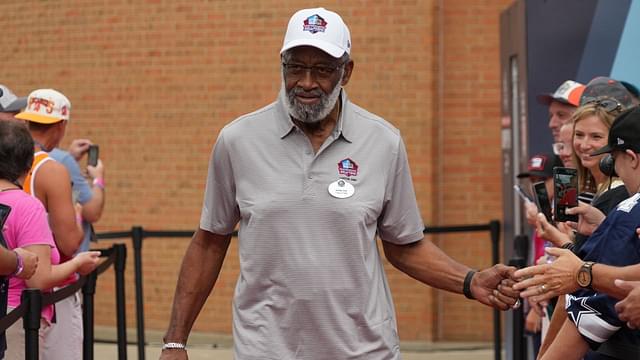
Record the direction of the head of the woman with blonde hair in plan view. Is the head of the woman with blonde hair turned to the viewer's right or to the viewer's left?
to the viewer's left

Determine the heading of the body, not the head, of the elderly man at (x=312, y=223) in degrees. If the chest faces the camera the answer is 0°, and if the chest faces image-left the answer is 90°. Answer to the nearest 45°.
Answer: approximately 0°

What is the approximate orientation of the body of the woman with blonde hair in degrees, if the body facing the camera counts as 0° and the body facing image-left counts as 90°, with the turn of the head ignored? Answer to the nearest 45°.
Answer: approximately 45°

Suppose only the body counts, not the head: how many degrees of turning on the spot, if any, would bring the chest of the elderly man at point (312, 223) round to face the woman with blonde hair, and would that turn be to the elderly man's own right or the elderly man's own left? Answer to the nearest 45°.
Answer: approximately 135° to the elderly man's own left

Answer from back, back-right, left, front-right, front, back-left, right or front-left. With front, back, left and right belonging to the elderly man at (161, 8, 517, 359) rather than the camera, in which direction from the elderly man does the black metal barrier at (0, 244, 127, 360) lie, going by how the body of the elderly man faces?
back-right

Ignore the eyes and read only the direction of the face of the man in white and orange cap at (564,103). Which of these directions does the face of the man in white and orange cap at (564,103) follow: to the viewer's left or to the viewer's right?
to the viewer's left

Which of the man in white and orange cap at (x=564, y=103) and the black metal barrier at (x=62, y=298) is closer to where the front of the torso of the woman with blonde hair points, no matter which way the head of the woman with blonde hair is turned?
the black metal barrier

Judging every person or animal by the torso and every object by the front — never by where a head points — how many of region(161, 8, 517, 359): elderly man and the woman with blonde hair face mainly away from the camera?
0

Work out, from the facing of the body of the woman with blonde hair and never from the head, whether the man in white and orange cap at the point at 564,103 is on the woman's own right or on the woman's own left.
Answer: on the woman's own right
